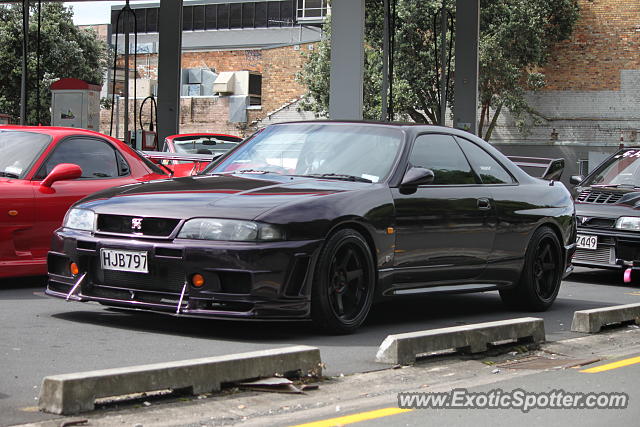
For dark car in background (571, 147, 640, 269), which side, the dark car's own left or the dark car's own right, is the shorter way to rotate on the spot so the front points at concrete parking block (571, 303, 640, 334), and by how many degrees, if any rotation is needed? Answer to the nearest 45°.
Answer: approximately 45° to the dark car's own left

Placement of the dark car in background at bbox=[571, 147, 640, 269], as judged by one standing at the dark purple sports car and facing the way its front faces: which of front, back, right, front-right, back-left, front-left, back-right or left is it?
back

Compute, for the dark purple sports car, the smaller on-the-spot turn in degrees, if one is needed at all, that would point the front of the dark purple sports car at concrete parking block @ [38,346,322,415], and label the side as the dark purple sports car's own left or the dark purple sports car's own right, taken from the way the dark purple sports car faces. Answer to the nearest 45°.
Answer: approximately 45° to the dark purple sports car's own left

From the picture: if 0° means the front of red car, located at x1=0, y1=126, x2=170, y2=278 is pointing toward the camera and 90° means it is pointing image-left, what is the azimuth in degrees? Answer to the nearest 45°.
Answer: approximately 45°

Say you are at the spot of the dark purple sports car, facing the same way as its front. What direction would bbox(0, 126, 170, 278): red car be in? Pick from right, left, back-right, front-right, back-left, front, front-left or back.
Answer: right

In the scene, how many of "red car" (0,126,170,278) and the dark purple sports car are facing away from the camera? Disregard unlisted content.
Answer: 0

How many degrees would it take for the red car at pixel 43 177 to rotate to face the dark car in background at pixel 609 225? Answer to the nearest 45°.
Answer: approximately 135° to its left

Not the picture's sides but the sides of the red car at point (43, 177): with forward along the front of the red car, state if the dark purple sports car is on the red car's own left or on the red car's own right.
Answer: on the red car's own left

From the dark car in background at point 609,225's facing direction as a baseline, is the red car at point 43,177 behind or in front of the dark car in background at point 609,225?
in front
